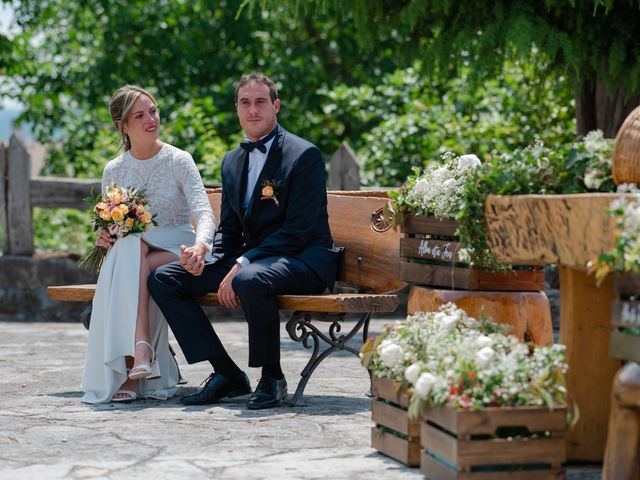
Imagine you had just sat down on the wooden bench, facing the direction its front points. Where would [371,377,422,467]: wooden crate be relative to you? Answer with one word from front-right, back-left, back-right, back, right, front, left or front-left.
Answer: front-left

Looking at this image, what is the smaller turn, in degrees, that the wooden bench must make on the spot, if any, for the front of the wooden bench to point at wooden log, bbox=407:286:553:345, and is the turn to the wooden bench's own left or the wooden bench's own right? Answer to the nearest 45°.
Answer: approximately 90° to the wooden bench's own left

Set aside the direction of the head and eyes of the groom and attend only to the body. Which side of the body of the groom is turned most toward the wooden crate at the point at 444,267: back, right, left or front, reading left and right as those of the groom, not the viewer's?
left

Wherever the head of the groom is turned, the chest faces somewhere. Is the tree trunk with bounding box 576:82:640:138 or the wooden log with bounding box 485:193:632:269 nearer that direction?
the wooden log

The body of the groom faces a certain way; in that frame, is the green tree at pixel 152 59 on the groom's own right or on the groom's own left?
on the groom's own right

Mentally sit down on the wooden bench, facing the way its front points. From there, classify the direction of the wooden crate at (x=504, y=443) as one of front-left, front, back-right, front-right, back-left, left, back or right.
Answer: front-left

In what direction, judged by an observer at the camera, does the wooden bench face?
facing the viewer and to the left of the viewer

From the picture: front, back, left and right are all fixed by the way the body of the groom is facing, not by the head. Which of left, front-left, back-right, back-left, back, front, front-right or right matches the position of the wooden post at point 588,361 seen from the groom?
left

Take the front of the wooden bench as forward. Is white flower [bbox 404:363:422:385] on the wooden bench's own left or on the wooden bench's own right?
on the wooden bench's own left

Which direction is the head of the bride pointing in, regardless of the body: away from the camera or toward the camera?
toward the camera

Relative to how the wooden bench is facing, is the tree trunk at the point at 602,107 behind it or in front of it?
behind
